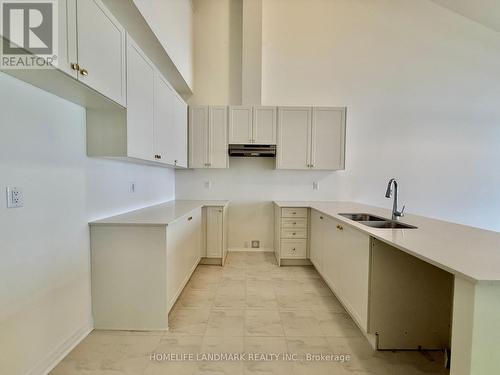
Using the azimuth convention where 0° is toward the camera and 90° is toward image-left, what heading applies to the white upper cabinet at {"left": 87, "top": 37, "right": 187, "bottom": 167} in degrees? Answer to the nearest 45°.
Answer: approximately 270°

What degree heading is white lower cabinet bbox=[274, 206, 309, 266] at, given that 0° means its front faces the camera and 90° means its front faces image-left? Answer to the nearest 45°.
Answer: approximately 0°

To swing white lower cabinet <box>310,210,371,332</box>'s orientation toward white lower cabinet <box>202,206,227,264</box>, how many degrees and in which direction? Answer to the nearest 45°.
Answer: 0° — it already faces it

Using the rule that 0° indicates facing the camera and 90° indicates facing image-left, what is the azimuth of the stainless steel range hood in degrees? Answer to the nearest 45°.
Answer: approximately 0°

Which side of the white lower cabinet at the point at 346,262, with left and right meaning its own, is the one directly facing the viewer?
left

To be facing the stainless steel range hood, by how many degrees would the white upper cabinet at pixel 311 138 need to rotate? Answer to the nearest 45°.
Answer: approximately 90° to its right

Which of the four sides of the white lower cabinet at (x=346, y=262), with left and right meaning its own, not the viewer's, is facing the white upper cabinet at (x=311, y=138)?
right

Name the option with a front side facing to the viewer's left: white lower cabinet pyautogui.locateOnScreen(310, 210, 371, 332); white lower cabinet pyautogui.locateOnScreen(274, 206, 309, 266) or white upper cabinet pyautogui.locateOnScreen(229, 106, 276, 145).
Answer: white lower cabinet pyautogui.locateOnScreen(310, 210, 371, 332)
